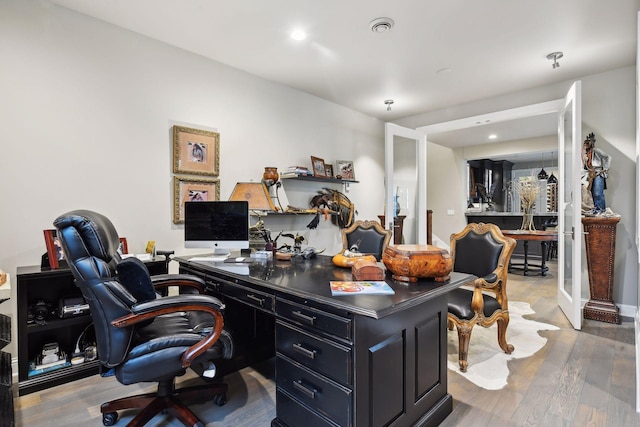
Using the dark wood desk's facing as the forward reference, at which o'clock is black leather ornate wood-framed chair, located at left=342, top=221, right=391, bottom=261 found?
The black leather ornate wood-framed chair is roughly at 5 o'clock from the dark wood desk.

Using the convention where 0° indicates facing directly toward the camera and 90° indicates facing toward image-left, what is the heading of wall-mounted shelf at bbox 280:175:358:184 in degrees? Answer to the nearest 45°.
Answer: approximately 315°

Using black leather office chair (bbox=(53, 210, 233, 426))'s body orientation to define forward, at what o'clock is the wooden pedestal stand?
The wooden pedestal stand is roughly at 12 o'clock from the black leather office chair.

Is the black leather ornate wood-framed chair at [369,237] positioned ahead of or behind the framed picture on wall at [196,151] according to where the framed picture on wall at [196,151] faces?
ahead

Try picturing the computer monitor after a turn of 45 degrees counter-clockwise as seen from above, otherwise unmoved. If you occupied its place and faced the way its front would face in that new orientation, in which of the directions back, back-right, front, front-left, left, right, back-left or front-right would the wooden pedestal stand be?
front-left

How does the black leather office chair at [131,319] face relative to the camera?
to the viewer's right

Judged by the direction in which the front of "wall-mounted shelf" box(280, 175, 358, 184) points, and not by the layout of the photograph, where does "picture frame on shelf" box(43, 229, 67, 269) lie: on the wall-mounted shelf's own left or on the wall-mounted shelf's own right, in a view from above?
on the wall-mounted shelf's own right

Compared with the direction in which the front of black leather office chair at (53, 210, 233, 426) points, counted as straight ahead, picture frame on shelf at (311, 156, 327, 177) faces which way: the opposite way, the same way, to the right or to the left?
to the right

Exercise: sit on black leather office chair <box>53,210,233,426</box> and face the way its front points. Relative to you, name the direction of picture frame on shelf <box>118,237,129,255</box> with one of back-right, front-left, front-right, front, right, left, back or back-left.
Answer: left
